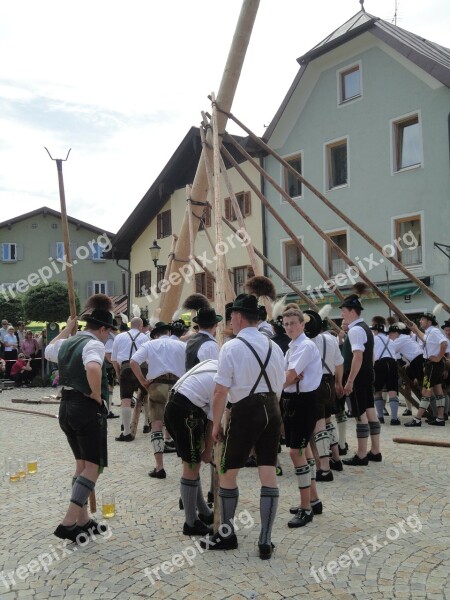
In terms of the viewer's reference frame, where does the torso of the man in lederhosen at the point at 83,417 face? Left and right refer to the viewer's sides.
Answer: facing away from the viewer and to the right of the viewer

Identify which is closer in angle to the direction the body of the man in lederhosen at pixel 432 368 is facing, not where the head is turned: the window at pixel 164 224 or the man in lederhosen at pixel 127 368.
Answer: the man in lederhosen

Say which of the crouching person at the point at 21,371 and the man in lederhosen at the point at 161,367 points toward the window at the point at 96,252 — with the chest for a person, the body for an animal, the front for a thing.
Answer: the man in lederhosen

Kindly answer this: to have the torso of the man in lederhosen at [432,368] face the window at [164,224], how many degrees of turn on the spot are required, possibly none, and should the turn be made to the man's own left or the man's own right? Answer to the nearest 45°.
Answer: approximately 45° to the man's own right

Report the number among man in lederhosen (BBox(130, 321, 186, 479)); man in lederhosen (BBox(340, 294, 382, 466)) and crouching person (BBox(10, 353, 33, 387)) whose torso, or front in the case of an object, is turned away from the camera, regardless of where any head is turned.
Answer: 1

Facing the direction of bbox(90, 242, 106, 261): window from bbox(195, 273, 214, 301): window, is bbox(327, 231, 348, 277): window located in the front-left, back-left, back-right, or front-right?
back-right

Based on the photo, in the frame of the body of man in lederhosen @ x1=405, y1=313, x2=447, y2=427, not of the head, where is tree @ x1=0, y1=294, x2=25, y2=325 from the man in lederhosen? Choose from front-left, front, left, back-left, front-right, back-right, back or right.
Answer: front-right

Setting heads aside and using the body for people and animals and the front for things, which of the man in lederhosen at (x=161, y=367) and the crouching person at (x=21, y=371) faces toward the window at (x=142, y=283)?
the man in lederhosen

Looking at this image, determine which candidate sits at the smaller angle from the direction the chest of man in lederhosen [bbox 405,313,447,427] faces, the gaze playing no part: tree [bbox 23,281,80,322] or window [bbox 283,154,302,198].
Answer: the tree

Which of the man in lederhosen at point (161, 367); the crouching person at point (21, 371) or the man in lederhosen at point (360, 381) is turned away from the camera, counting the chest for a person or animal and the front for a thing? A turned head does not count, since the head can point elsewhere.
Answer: the man in lederhosen at point (161, 367)

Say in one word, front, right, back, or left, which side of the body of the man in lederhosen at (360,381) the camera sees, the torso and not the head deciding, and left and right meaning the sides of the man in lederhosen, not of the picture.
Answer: left

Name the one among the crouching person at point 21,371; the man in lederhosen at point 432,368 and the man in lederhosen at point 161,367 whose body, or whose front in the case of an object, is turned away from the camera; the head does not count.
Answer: the man in lederhosen at point 161,367

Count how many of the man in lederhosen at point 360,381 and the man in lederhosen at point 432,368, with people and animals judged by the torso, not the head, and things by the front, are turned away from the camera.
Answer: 0

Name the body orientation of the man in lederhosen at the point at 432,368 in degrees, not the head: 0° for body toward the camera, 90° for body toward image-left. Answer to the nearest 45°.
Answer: approximately 90°

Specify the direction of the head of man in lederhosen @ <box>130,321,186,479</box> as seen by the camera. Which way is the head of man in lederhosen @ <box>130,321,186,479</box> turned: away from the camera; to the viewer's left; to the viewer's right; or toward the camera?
away from the camera

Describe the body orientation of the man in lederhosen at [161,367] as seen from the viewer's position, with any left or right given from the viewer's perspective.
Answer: facing away from the viewer

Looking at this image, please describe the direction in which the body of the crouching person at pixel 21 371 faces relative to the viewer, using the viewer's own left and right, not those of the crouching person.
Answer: facing the viewer and to the right of the viewer

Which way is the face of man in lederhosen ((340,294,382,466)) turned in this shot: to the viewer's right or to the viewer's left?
to the viewer's left

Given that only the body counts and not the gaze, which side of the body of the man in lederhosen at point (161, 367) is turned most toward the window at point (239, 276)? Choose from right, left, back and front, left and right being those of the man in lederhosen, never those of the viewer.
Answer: front
